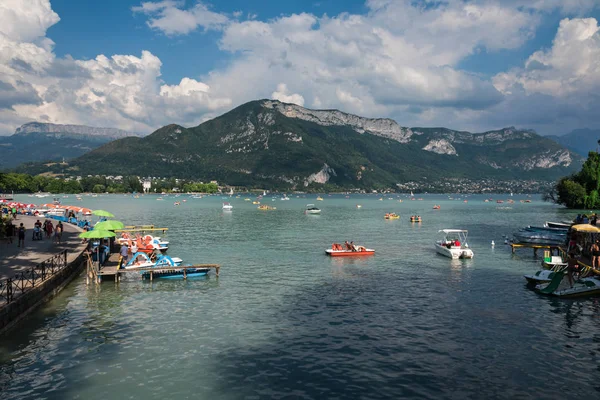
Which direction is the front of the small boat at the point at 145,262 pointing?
to the viewer's right

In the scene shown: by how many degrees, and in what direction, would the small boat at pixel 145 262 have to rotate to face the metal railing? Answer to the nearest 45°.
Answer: approximately 135° to its right

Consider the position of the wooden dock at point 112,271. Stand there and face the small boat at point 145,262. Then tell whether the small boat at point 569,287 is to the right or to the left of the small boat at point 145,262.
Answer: right

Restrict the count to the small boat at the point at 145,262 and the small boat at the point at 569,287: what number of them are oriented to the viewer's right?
1

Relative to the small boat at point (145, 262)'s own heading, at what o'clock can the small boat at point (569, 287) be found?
the small boat at point (569, 287) is roughly at 1 o'clock from the small boat at point (145, 262).

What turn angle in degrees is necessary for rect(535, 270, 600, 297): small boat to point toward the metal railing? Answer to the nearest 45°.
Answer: approximately 45° to its left

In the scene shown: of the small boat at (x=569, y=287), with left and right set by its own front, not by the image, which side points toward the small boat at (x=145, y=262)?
back
